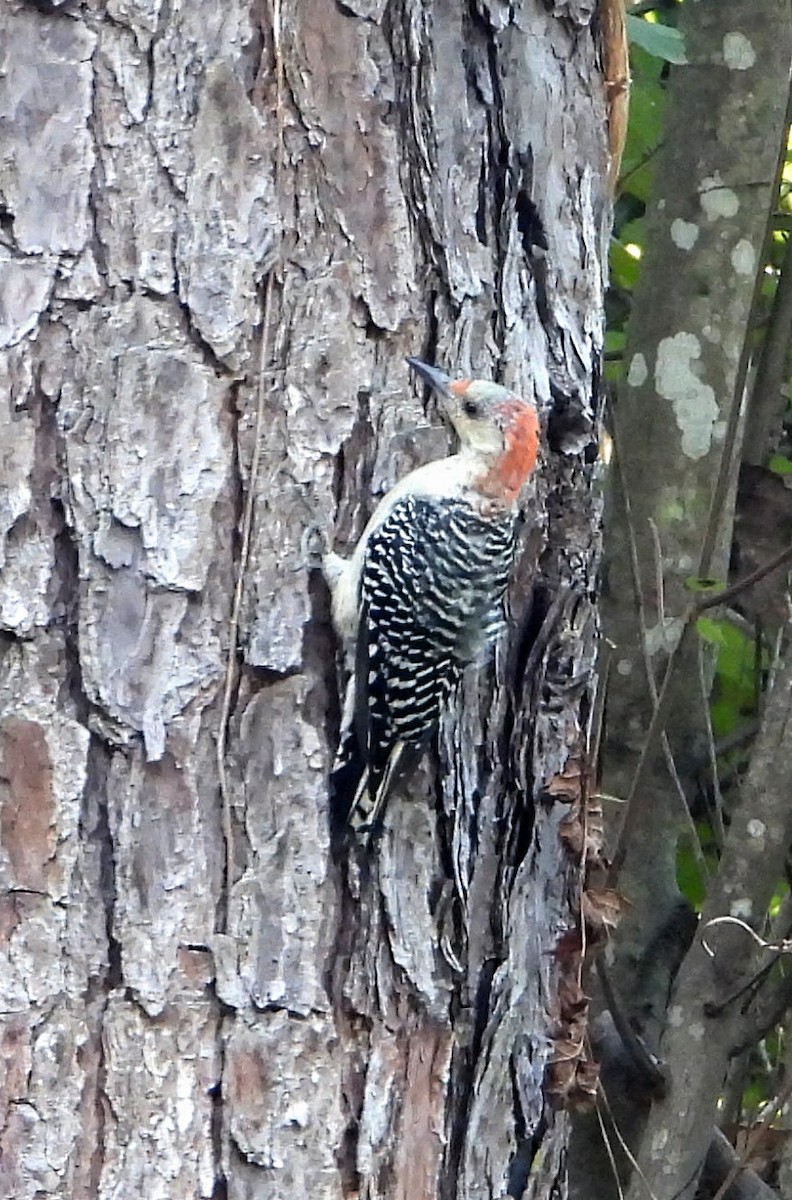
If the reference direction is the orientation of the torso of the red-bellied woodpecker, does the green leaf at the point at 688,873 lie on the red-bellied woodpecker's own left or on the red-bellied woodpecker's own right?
on the red-bellied woodpecker's own right
